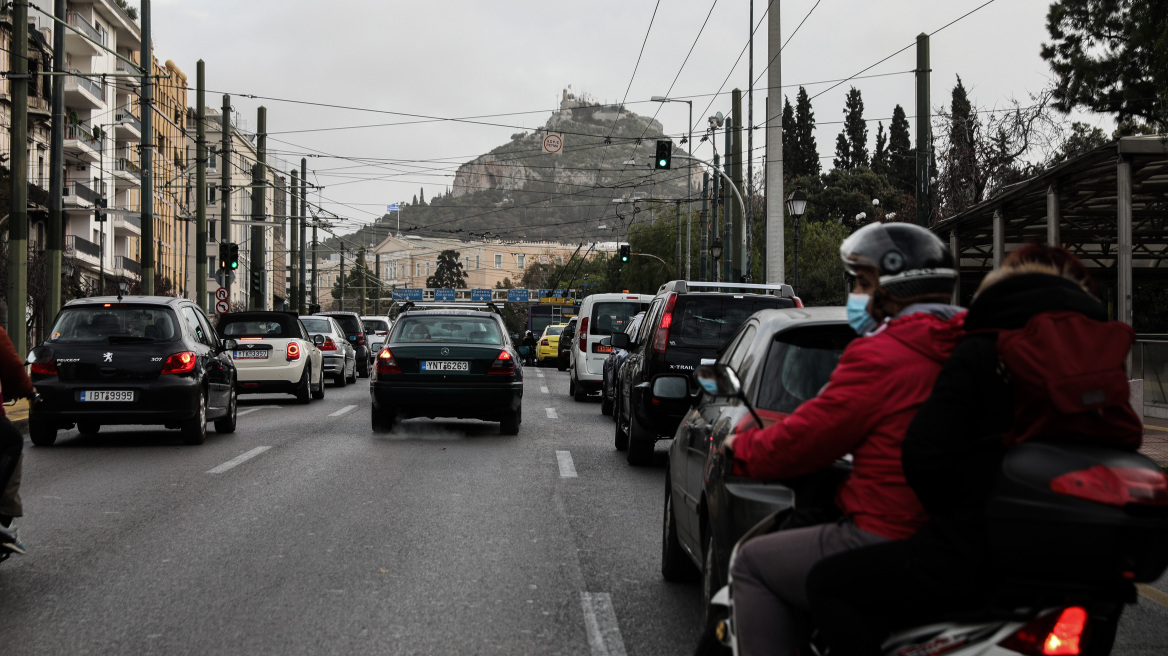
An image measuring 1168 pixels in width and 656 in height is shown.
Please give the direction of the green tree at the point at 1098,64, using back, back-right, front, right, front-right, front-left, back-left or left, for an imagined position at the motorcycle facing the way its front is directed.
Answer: front-right

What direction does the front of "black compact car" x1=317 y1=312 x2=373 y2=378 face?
away from the camera

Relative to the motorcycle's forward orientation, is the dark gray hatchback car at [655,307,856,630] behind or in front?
in front

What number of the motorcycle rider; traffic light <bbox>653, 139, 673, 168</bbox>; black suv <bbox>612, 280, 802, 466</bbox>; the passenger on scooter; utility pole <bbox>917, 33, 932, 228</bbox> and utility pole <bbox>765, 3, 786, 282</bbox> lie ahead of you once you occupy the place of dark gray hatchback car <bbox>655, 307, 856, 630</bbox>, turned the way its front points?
4

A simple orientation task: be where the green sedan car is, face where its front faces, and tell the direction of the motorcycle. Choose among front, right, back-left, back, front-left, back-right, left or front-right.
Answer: back

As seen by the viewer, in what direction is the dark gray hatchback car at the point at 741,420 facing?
away from the camera

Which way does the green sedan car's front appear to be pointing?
away from the camera

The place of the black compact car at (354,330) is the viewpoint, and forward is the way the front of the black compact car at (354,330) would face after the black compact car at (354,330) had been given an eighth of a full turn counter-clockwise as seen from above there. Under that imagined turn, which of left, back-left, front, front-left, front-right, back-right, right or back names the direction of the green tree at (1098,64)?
back

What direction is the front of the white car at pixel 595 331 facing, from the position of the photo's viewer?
facing away from the viewer

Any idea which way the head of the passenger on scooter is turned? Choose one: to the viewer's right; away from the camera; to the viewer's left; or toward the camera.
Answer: away from the camera

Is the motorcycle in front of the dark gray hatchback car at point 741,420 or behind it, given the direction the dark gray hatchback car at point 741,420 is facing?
behind

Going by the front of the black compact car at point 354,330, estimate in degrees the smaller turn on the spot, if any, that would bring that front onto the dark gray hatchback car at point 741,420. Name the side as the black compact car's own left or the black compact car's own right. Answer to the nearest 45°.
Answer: approximately 180°

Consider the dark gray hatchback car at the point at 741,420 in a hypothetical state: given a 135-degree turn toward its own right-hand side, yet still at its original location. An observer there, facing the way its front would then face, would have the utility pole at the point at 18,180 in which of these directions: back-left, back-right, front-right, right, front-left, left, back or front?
back

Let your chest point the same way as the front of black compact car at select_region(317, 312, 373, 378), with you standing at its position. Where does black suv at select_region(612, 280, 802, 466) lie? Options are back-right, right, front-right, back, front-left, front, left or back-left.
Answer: back

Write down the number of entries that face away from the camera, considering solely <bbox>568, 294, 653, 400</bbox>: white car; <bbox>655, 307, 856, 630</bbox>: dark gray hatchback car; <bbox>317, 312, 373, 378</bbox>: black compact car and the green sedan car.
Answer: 4

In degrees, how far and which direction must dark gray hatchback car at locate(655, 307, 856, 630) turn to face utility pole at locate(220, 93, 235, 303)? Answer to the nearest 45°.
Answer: approximately 45° to its left
